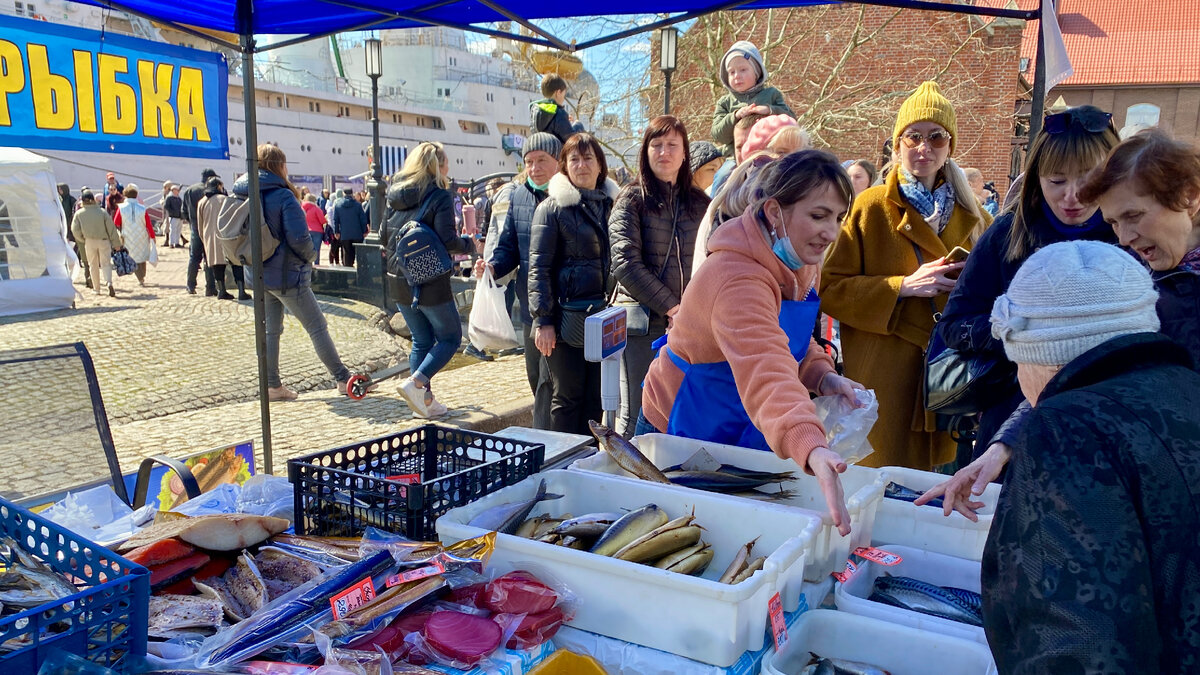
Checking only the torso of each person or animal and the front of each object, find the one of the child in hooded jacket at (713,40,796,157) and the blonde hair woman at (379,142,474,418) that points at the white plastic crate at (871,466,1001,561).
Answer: the child in hooded jacket

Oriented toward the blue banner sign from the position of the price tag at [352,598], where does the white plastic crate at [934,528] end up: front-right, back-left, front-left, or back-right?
back-right

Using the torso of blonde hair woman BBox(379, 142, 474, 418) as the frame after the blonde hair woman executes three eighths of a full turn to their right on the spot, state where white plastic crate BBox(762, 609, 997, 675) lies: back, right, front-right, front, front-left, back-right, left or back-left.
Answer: front

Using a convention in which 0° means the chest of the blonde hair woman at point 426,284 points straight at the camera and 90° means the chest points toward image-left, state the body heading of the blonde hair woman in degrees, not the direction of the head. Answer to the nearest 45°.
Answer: approximately 225°

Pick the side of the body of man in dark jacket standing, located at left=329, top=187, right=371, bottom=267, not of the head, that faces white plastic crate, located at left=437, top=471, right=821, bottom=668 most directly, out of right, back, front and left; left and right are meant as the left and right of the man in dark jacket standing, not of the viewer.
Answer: back

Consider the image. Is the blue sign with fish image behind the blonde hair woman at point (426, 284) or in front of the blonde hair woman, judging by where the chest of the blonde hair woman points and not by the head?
behind

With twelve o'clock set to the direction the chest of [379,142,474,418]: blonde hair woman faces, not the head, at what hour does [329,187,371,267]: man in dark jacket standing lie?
The man in dark jacket standing is roughly at 10 o'clock from the blonde hair woman.

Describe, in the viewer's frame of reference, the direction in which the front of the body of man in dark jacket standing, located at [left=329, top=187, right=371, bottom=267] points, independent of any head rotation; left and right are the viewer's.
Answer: facing away from the viewer

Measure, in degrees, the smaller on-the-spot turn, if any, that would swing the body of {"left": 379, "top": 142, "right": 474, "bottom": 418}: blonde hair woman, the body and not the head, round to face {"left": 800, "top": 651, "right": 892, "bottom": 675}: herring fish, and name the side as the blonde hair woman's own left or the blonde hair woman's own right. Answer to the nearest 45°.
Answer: approximately 135° to the blonde hair woman's own right

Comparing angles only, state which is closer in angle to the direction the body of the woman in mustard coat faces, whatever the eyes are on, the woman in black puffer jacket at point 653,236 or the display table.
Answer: the display table

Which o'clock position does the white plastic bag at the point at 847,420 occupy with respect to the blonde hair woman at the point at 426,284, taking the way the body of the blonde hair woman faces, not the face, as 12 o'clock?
The white plastic bag is roughly at 4 o'clock from the blonde hair woman.

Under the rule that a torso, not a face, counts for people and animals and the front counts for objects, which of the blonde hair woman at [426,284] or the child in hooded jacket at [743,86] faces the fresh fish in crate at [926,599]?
the child in hooded jacket
